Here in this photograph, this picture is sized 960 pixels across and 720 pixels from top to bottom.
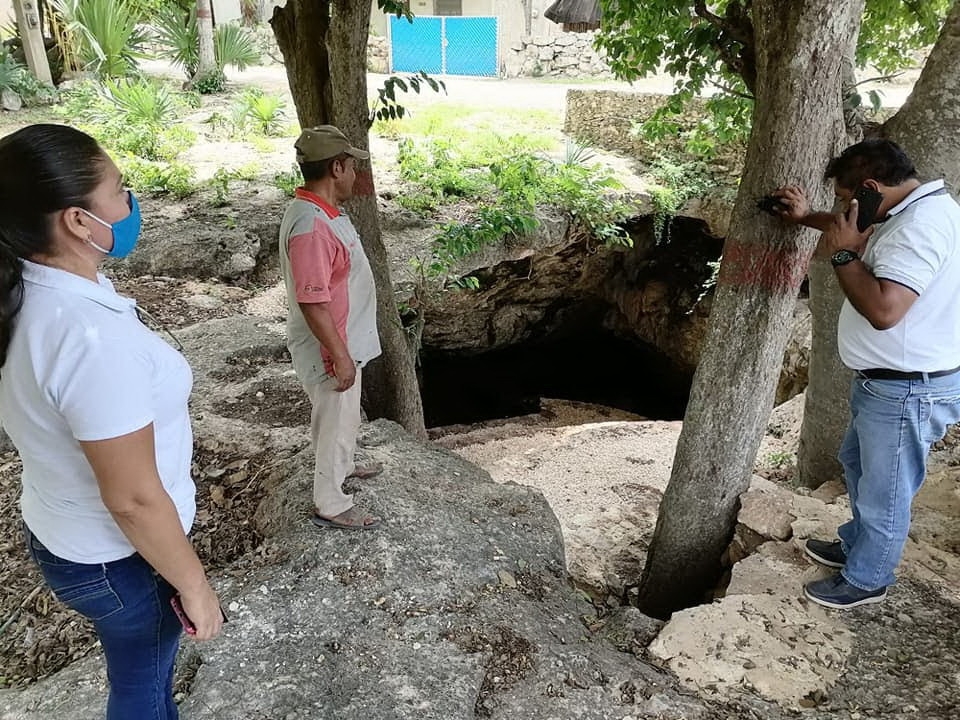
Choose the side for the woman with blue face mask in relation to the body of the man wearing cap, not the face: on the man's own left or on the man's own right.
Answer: on the man's own right

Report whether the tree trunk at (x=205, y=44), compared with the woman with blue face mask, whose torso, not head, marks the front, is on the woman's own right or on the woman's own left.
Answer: on the woman's own left

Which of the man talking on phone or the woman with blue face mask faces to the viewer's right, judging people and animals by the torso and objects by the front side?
the woman with blue face mask

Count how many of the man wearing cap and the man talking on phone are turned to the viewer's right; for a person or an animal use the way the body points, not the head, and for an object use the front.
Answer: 1

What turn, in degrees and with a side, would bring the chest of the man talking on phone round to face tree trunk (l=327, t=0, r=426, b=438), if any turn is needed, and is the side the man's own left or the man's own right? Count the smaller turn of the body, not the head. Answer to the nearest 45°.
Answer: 0° — they already face it

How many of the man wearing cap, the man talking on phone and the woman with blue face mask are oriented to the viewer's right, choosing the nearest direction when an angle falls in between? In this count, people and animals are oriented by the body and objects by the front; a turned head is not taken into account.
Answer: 2

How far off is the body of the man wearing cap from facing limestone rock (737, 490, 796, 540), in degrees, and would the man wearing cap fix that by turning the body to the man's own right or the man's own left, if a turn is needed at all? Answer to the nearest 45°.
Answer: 0° — they already face it

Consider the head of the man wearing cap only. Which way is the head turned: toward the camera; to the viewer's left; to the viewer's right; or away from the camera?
to the viewer's right

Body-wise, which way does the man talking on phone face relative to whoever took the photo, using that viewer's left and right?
facing to the left of the viewer

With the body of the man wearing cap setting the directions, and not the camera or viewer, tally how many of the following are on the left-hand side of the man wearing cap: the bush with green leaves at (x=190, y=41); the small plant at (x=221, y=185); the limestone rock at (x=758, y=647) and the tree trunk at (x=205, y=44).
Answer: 3

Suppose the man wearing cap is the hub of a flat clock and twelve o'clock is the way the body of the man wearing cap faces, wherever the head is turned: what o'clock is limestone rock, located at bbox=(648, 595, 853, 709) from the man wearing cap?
The limestone rock is roughly at 1 o'clock from the man wearing cap.

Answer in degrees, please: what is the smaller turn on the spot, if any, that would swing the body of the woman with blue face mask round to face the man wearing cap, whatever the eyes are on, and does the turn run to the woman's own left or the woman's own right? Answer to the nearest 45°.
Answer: approximately 45° to the woman's own left

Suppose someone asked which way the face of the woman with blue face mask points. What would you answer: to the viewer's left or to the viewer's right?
to the viewer's right

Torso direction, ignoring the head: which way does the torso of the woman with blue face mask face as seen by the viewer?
to the viewer's right
